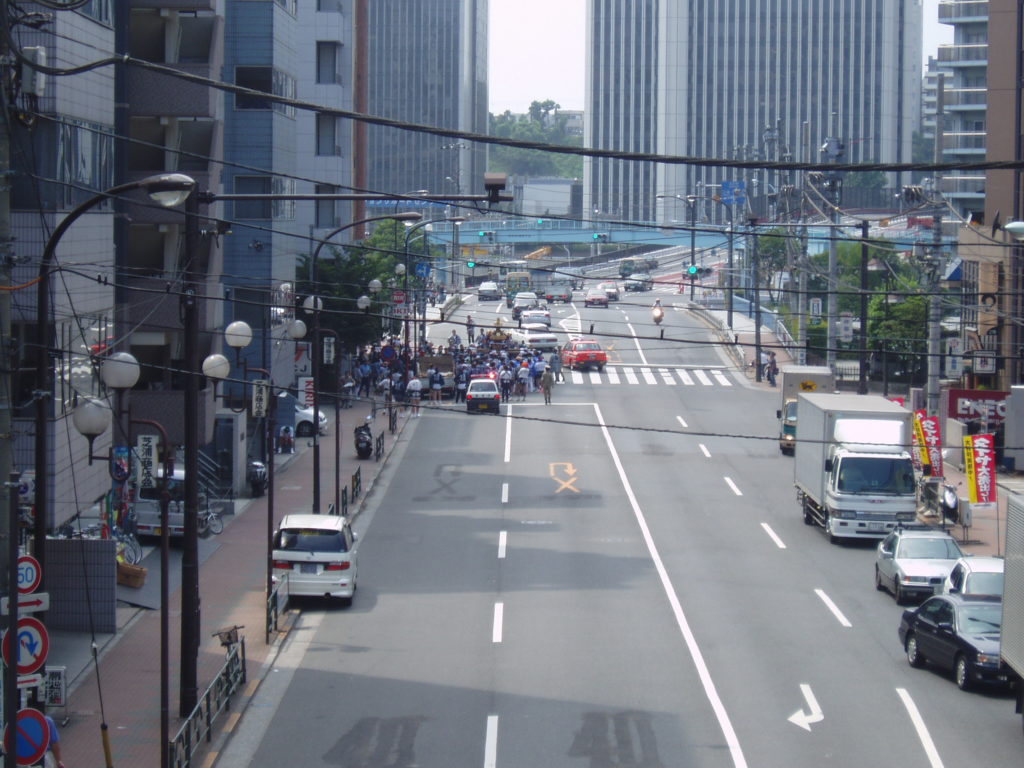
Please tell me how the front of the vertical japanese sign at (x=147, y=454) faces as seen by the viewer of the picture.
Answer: facing the viewer

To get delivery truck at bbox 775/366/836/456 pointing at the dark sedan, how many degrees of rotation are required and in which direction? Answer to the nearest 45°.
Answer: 0° — it already faces it

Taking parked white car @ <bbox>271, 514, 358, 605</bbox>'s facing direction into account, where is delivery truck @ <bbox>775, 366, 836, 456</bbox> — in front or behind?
in front

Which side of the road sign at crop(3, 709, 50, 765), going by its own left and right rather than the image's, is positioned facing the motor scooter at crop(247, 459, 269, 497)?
back

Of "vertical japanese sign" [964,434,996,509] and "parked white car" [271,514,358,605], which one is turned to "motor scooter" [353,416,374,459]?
the parked white car

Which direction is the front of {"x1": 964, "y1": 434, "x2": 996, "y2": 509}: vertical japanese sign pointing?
toward the camera

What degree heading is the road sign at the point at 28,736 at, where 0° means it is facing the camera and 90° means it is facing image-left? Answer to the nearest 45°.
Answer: approximately 0°

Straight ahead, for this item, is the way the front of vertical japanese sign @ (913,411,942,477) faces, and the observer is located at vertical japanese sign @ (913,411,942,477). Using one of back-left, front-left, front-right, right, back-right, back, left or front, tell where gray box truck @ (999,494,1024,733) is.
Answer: front

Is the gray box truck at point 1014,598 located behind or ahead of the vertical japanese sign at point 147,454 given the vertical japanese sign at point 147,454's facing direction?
ahead

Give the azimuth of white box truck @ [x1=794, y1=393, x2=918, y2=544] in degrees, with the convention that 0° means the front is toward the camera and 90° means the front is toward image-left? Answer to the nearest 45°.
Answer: approximately 0°

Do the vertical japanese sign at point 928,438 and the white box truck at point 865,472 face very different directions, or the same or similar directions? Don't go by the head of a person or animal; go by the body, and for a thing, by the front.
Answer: same or similar directions

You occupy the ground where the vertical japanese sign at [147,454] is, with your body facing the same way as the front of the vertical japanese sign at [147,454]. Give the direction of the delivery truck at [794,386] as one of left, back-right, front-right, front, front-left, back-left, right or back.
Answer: back-left
